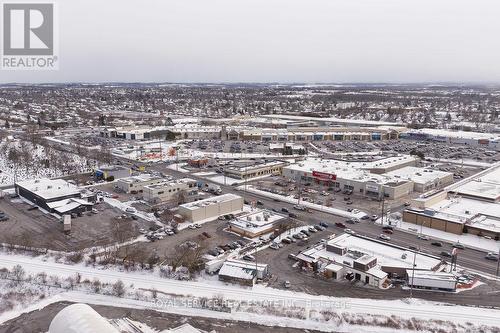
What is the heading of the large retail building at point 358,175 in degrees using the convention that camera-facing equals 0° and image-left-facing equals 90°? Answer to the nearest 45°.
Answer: approximately 45°

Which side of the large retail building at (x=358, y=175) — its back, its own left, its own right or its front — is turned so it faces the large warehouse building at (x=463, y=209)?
left

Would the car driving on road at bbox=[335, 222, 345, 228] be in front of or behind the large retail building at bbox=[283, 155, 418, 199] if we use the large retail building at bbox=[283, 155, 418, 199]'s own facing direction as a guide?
in front

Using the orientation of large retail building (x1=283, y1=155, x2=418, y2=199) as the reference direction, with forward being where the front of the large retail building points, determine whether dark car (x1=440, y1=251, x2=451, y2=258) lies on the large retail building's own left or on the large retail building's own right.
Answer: on the large retail building's own left

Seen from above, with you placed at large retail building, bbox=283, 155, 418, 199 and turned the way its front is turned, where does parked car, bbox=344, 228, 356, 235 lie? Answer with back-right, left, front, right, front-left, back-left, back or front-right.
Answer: front-left

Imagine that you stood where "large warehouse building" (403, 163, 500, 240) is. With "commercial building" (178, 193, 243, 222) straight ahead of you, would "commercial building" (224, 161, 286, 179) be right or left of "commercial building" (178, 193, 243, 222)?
right

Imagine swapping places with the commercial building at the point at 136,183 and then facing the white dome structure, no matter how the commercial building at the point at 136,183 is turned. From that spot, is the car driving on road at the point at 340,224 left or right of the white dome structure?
left
